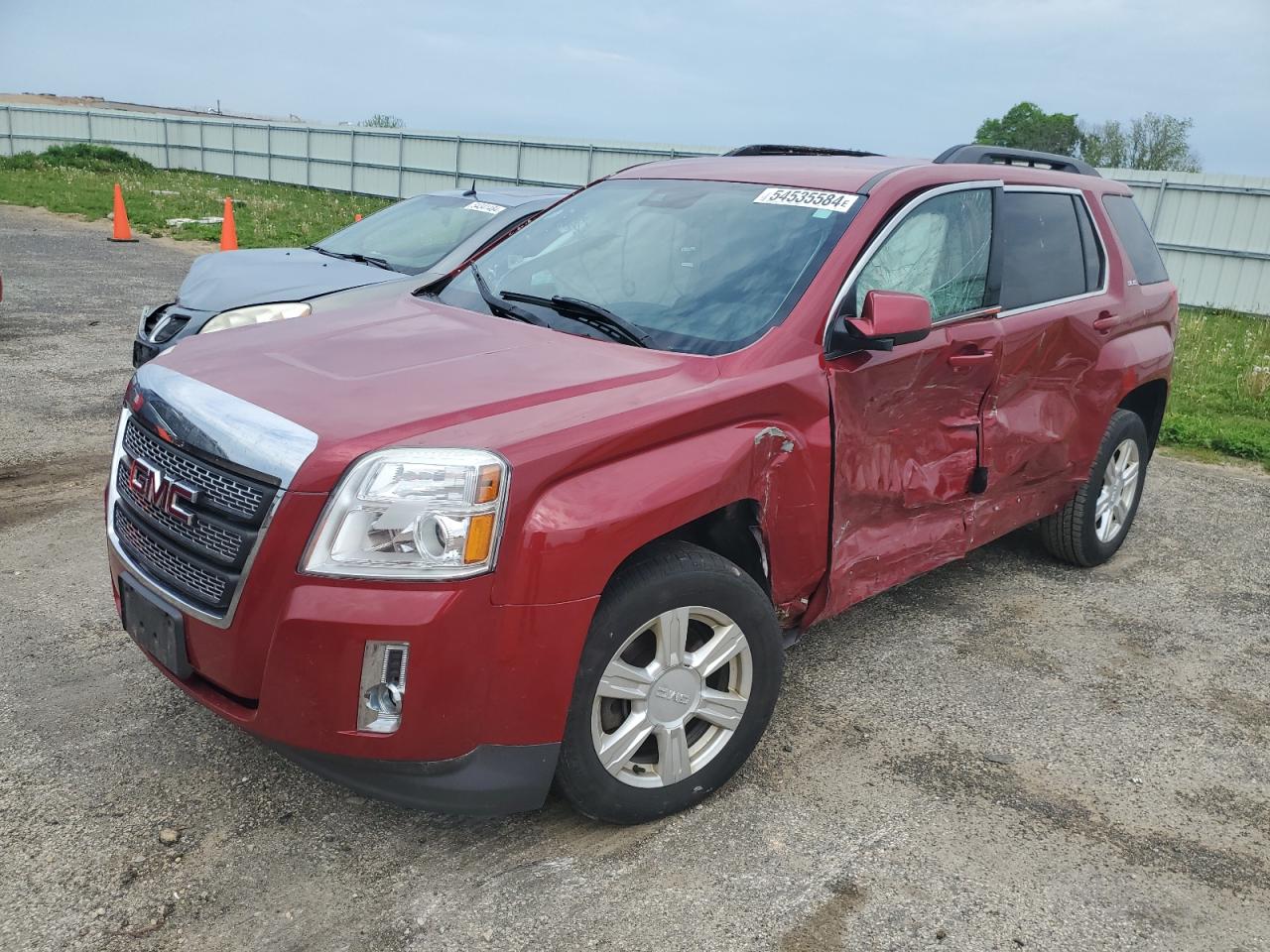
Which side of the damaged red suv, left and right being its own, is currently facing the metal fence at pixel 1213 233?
back

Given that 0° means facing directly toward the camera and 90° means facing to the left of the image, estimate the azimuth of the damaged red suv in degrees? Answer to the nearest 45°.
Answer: approximately 45°
